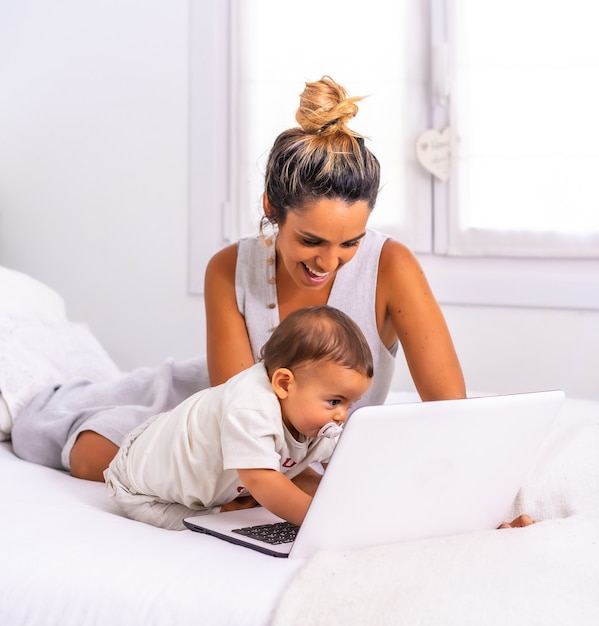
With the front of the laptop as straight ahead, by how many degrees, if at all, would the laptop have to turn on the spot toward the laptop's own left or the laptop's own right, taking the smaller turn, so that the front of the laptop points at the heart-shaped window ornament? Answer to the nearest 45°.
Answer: approximately 45° to the laptop's own right

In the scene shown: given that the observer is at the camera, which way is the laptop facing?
facing away from the viewer and to the left of the viewer

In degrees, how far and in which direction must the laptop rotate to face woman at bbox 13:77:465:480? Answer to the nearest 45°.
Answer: approximately 45° to its right

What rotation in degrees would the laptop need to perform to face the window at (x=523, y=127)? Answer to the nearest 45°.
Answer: approximately 45° to its right

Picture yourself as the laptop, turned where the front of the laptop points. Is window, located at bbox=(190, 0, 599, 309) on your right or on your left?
on your right
